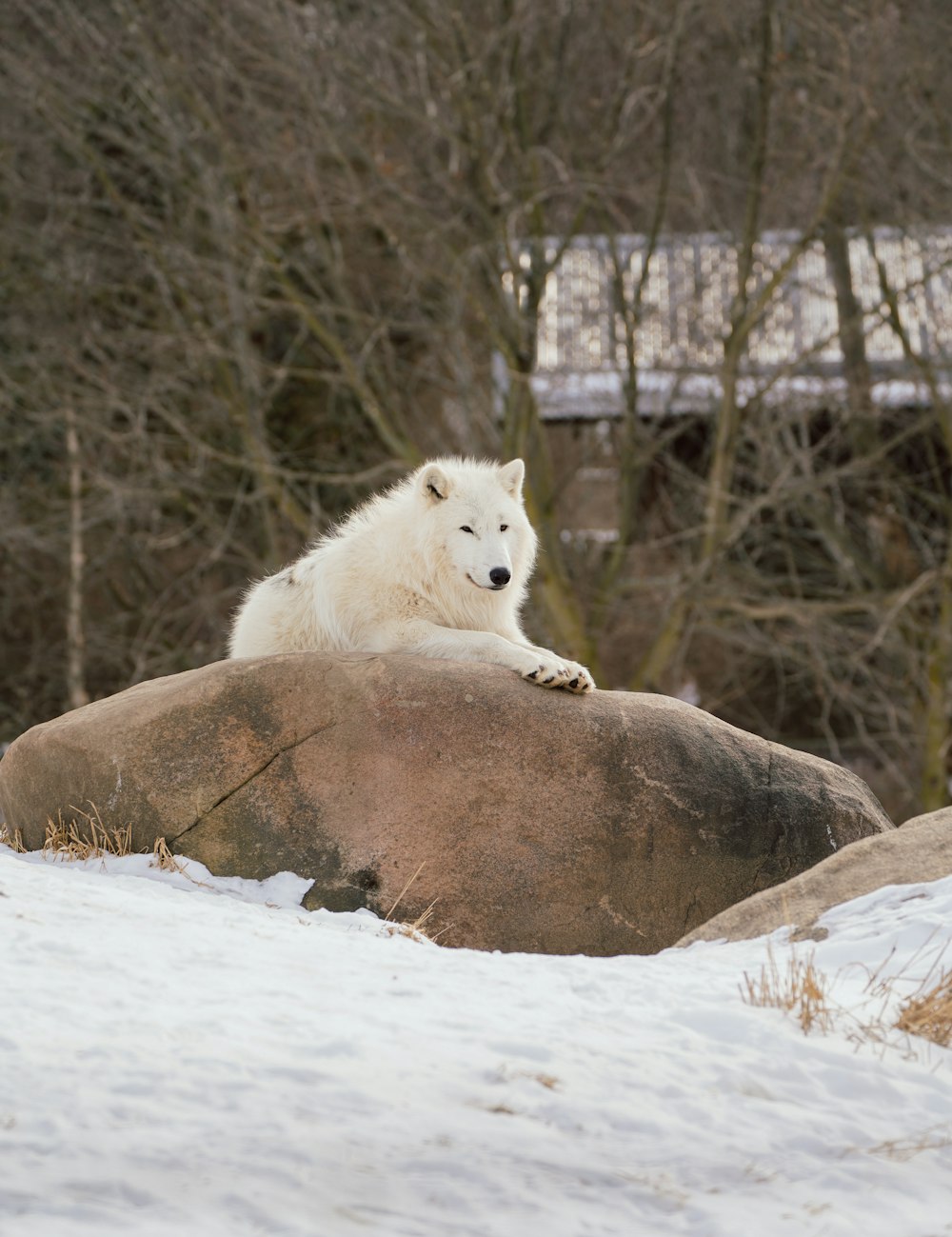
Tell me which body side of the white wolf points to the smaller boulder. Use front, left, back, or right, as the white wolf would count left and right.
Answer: front

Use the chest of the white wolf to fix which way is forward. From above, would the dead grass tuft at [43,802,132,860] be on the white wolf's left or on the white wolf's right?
on the white wolf's right

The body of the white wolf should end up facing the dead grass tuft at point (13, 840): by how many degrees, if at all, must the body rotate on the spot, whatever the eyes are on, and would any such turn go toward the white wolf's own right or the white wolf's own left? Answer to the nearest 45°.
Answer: approximately 135° to the white wolf's own right

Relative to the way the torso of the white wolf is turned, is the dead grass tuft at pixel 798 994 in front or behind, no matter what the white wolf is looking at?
in front

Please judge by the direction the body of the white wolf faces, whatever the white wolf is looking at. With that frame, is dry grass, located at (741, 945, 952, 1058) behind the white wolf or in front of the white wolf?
in front

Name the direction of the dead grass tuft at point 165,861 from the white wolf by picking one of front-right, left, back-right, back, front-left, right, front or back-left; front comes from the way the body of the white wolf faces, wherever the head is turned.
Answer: right

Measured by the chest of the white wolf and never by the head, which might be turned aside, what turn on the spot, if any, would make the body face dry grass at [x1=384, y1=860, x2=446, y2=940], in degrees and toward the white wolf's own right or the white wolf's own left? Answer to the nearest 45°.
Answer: approximately 45° to the white wolf's own right

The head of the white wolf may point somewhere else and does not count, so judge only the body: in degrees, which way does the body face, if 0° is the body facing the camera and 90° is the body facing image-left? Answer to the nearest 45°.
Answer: approximately 315°
